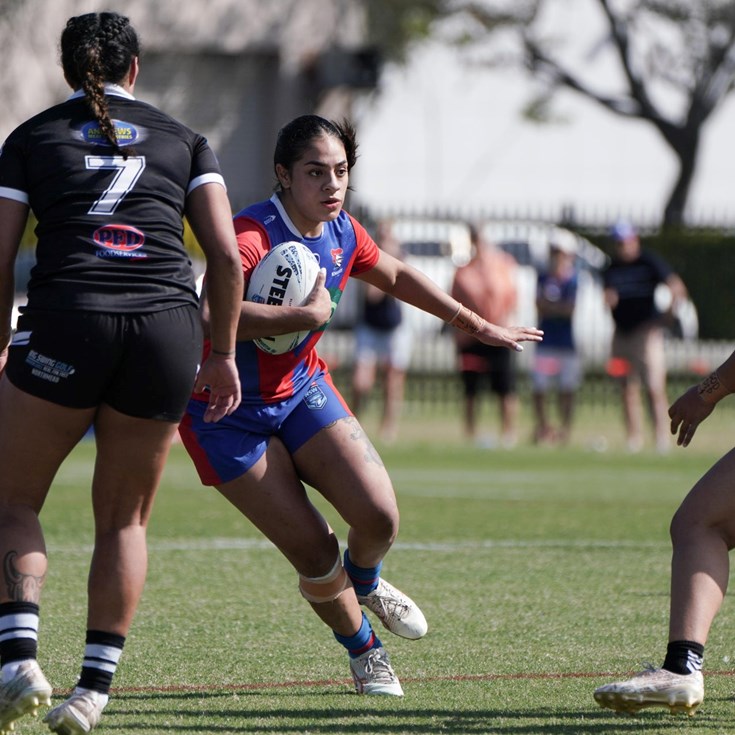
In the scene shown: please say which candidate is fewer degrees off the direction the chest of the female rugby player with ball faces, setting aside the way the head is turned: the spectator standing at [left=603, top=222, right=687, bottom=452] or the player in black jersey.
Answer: the player in black jersey

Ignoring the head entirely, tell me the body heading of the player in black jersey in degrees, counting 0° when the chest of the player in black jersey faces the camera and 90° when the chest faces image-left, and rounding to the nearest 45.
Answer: approximately 180°

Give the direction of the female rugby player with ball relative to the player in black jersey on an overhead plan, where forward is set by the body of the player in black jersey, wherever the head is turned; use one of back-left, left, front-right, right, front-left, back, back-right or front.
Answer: front-right

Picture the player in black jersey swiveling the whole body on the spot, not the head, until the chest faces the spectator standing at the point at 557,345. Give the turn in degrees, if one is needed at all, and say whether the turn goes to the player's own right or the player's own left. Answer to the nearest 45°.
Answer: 0° — they already face them

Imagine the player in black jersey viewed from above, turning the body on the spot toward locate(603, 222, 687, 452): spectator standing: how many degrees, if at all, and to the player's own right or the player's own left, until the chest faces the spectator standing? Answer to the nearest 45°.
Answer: approximately 45° to the player's own right

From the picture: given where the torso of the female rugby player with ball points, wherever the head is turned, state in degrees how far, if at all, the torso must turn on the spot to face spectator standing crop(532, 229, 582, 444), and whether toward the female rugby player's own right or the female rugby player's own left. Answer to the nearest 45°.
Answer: approximately 135° to the female rugby player's own left

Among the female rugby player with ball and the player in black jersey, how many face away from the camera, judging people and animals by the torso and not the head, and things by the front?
1

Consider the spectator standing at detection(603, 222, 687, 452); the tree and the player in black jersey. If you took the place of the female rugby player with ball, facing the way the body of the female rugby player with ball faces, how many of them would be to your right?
1

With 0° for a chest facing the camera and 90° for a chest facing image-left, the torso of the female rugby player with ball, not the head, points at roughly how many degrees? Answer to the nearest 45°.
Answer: approximately 315°
